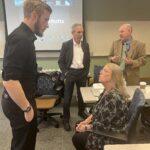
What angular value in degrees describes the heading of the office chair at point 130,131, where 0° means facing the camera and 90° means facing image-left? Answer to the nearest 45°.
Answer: approximately 90°

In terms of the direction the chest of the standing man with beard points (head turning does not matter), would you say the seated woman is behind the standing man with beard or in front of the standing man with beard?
in front

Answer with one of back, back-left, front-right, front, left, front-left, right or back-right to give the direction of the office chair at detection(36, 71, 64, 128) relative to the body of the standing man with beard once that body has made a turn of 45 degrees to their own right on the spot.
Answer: back-left

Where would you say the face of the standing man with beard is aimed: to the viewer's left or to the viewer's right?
to the viewer's right

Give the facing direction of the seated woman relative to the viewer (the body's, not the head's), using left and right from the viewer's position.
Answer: facing to the left of the viewer

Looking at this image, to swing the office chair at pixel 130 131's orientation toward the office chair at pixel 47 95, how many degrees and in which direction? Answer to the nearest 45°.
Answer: approximately 45° to its right

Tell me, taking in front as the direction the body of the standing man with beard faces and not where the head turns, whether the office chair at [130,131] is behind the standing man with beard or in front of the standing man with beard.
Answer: in front

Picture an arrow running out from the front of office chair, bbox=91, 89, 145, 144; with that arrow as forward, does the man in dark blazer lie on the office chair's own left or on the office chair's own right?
on the office chair's own right

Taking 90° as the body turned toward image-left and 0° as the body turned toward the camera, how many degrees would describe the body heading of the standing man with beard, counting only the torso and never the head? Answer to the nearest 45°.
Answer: approximately 270°

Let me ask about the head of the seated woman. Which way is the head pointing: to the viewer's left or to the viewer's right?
to the viewer's left

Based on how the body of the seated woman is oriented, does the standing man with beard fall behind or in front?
in front

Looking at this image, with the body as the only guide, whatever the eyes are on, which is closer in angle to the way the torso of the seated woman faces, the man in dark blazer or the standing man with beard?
the standing man with beard
